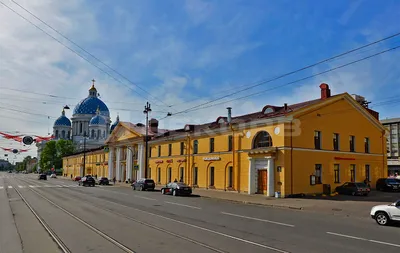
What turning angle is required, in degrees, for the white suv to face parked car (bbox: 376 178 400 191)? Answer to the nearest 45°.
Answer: approximately 90° to its right

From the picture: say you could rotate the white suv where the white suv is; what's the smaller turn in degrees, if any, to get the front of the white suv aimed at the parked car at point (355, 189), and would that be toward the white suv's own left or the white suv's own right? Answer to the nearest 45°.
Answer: approximately 90° to the white suv's own right

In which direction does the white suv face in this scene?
to the viewer's left
